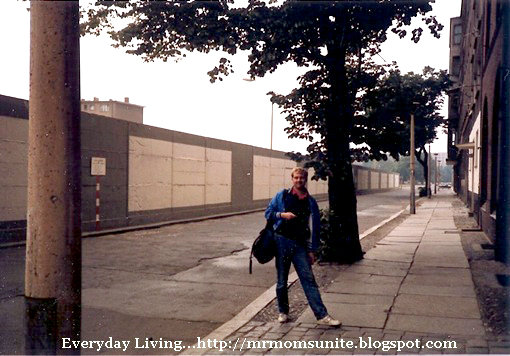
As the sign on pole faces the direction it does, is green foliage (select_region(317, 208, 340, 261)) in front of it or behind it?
in front

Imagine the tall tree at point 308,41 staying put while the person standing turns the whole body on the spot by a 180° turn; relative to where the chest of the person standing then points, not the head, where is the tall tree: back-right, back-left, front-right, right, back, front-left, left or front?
front

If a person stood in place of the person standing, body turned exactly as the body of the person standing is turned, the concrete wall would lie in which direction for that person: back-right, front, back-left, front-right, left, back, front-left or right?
back-right

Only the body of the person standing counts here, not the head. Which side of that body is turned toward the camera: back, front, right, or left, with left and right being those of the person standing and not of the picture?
front

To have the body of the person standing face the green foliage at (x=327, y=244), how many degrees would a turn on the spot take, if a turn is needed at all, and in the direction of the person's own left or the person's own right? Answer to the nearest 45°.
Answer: approximately 180°

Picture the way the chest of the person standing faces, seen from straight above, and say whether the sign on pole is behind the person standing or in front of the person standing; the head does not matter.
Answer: behind
